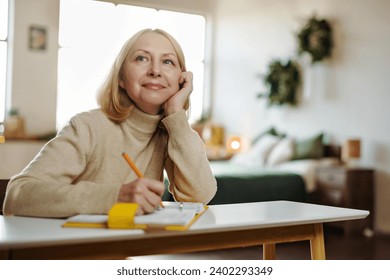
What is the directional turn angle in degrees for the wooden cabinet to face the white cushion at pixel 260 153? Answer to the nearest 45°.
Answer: approximately 90° to its right

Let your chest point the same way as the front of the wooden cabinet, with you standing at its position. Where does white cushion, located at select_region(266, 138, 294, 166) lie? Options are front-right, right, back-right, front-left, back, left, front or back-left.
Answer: right

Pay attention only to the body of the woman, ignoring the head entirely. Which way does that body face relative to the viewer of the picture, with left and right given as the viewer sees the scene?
facing the viewer and to the right of the viewer

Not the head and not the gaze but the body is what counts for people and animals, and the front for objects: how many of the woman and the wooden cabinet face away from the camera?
0

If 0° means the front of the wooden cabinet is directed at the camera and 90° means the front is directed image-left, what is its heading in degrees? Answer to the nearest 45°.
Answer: approximately 45°

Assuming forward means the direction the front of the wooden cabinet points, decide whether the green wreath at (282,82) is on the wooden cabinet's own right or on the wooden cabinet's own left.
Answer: on the wooden cabinet's own right

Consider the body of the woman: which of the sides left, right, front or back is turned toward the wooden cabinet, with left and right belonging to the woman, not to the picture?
left
